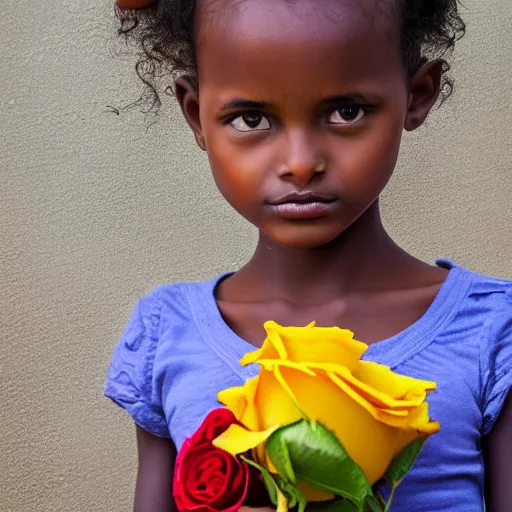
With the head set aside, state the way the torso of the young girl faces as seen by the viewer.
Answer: toward the camera
